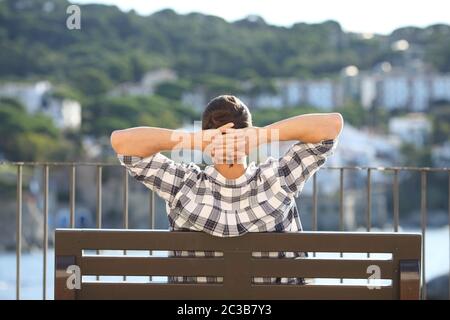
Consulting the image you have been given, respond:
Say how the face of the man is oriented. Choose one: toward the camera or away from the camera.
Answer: away from the camera

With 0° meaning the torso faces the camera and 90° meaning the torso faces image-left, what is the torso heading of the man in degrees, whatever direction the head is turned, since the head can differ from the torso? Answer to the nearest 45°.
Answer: approximately 180°
